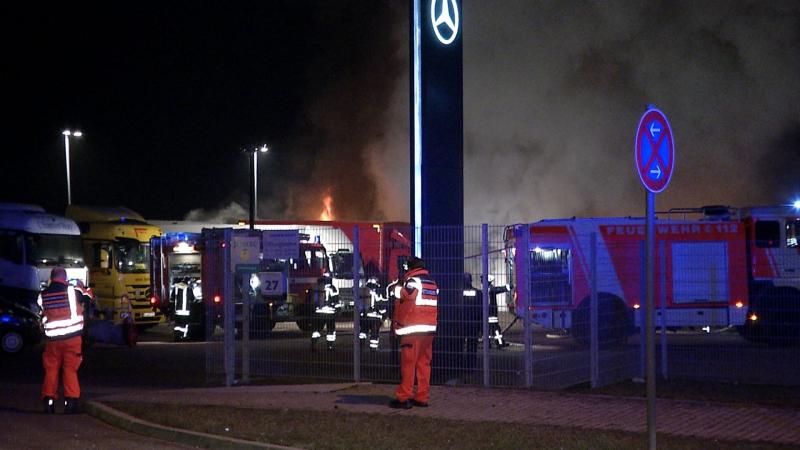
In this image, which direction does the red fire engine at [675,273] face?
to the viewer's right

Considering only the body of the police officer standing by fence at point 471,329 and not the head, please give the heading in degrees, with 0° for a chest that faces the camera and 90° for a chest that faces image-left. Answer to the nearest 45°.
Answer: approximately 180°

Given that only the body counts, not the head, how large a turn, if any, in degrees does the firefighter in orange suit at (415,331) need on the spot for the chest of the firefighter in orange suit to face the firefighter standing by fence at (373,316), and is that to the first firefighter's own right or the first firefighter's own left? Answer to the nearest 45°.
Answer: approximately 45° to the first firefighter's own right

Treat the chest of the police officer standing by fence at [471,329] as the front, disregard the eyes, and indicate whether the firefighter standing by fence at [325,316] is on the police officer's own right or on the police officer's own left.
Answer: on the police officer's own left

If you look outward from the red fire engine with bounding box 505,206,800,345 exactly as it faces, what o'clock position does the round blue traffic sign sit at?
The round blue traffic sign is roughly at 3 o'clock from the red fire engine.

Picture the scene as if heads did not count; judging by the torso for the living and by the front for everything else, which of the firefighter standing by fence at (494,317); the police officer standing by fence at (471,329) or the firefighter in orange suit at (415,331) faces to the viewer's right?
the firefighter standing by fence at (494,317)
